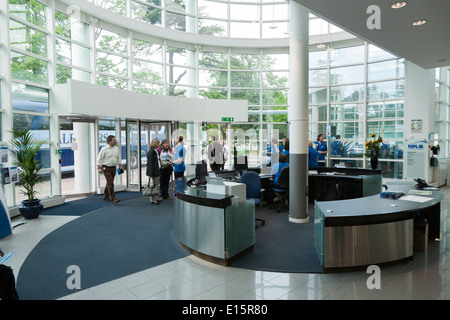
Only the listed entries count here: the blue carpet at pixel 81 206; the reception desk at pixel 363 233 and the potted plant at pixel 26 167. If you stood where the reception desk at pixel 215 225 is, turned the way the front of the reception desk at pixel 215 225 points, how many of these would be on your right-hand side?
2

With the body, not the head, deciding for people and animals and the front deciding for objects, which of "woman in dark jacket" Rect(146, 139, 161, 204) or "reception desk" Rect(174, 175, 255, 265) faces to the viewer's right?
the woman in dark jacket

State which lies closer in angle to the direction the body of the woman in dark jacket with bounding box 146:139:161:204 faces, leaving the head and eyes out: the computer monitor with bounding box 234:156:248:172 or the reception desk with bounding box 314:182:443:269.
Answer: the computer monitor

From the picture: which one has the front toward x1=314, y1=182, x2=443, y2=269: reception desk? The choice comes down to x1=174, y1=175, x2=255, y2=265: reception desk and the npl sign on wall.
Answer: the npl sign on wall

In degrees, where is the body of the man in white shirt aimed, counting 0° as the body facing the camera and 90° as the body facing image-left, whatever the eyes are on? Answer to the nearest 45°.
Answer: approximately 315°

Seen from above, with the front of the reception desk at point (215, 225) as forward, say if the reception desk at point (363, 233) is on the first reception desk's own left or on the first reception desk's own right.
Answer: on the first reception desk's own left

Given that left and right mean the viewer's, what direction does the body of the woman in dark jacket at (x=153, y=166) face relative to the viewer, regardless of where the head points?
facing to the right of the viewer

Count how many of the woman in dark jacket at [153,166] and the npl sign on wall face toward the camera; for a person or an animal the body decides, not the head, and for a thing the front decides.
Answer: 1
